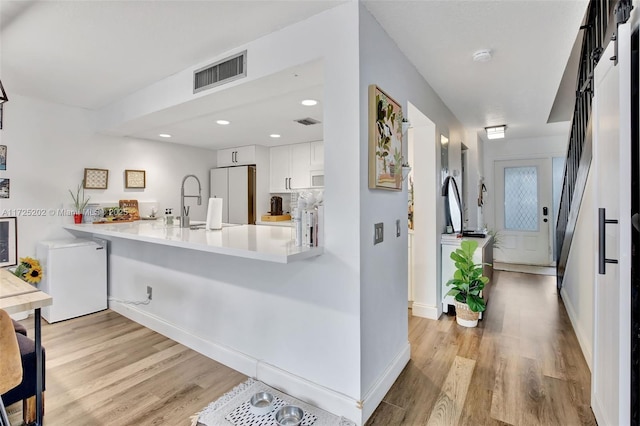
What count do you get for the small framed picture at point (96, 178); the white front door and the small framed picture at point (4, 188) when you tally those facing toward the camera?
3

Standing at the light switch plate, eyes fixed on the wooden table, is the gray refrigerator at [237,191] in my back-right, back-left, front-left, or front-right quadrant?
front-right

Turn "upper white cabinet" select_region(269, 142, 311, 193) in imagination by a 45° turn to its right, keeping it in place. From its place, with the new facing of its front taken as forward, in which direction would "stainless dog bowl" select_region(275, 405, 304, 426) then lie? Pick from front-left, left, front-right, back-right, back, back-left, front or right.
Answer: left

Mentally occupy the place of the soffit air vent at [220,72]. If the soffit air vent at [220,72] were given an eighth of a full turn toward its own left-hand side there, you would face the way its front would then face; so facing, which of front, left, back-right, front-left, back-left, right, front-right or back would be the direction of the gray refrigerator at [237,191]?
back

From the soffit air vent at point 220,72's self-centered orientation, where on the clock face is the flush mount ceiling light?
The flush mount ceiling light is roughly at 7 o'clock from the soffit air vent.

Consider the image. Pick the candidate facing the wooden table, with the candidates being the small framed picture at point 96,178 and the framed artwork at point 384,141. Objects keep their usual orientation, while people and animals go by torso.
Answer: the small framed picture

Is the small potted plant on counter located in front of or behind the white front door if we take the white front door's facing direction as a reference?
in front

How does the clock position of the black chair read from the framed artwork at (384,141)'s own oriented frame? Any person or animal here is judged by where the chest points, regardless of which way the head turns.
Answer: The black chair is roughly at 4 o'clock from the framed artwork.

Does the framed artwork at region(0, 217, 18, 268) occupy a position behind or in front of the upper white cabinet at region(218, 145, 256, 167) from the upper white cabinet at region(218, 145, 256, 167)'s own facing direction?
in front

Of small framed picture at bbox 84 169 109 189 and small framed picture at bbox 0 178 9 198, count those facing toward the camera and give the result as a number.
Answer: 2

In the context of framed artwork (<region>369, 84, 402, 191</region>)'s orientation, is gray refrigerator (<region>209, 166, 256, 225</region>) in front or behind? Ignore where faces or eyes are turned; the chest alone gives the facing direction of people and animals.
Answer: behind

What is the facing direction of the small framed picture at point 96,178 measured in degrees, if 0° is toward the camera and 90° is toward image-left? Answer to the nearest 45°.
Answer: approximately 0°

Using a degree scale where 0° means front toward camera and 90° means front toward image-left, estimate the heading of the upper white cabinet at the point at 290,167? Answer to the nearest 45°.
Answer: approximately 45°

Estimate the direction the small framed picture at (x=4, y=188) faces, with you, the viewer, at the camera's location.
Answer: facing the viewer

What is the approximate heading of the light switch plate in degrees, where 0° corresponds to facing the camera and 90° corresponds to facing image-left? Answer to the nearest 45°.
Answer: approximately 315°
